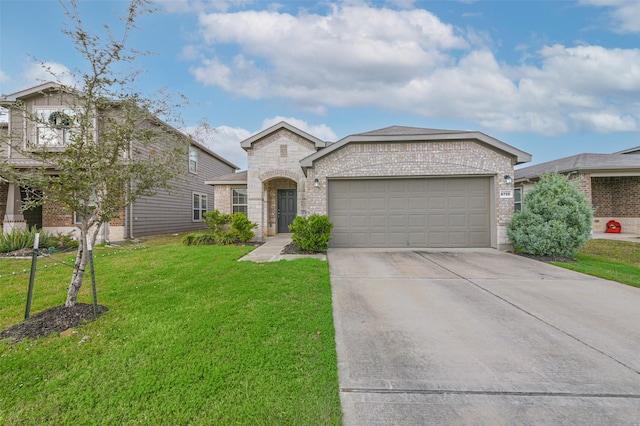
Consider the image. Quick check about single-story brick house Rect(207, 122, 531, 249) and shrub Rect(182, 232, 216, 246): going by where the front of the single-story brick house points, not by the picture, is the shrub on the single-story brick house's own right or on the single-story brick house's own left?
on the single-story brick house's own right

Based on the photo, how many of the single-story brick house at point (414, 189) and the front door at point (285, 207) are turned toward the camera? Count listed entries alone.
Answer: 2

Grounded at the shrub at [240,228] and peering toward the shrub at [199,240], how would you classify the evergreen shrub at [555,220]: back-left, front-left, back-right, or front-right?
back-left

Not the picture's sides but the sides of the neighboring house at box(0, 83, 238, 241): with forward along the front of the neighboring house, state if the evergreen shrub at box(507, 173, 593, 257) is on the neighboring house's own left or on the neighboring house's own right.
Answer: on the neighboring house's own left

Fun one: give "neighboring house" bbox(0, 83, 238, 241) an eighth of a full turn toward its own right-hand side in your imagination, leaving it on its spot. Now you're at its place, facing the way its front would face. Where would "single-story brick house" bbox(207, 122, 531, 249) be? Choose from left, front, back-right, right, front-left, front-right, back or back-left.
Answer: back-left

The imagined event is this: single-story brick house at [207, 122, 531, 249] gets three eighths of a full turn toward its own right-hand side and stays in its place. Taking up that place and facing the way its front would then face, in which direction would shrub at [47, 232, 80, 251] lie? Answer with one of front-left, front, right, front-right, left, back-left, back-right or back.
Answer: front-left

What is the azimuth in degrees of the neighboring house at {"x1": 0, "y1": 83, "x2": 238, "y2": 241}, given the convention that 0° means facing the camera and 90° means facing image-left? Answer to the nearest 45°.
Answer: approximately 45°

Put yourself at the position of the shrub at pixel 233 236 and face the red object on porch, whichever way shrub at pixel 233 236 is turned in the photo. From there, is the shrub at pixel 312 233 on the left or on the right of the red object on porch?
right

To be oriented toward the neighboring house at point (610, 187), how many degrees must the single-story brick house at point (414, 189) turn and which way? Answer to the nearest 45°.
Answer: approximately 135° to its left

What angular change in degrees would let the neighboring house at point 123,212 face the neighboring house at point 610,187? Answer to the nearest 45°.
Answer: approximately 90° to its left

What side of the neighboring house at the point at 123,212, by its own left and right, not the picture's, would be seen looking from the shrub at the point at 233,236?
left

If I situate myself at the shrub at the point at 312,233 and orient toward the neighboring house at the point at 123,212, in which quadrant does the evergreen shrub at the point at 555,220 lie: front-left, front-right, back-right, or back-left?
back-right

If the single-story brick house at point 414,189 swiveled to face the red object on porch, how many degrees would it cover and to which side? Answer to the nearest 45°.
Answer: approximately 135° to its left
